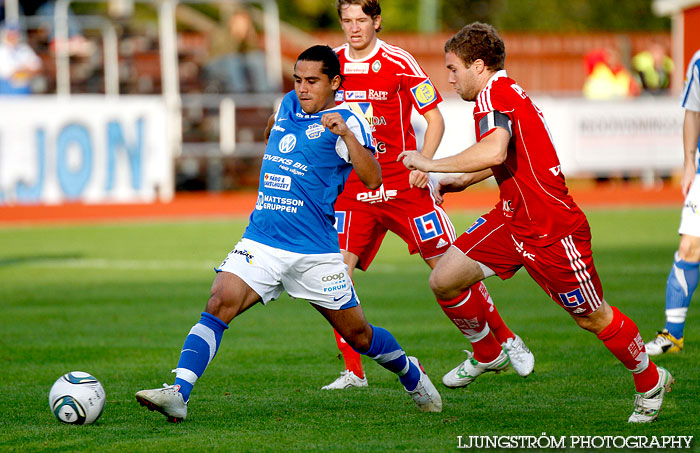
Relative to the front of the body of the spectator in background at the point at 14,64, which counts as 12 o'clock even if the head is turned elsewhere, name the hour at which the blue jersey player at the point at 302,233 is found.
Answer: The blue jersey player is roughly at 12 o'clock from the spectator in background.

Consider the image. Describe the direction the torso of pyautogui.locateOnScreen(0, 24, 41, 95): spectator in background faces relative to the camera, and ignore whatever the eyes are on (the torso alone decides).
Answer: toward the camera

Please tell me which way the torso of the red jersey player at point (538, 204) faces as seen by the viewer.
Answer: to the viewer's left

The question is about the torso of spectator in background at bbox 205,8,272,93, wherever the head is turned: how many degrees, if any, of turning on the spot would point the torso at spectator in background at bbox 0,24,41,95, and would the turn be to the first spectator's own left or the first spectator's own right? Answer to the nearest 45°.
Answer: approximately 90° to the first spectator's own right

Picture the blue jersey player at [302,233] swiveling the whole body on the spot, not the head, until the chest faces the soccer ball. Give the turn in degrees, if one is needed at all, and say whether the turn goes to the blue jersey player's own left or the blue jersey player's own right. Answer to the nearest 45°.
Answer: approximately 45° to the blue jersey player's own right

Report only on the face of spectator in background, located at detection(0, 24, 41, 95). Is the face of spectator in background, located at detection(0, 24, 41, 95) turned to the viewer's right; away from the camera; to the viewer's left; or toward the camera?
toward the camera

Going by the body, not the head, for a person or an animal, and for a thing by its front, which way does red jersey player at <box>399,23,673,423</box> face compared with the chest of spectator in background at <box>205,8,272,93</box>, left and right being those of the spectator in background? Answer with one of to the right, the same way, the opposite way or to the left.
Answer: to the right

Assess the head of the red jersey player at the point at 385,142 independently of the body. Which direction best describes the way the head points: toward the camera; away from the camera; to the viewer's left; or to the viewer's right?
toward the camera

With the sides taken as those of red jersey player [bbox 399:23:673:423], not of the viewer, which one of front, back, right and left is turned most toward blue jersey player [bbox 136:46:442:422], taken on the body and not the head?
front

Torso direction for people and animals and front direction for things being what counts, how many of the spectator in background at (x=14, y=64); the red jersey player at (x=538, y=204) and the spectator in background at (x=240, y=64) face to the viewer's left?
1

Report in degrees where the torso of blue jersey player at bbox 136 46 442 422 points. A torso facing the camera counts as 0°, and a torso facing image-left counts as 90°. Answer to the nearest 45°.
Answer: approximately 45°

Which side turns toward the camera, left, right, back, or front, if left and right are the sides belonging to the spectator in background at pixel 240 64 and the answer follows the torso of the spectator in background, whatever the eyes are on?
front

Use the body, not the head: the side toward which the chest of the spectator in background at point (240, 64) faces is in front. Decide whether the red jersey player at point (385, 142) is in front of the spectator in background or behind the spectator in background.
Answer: in front

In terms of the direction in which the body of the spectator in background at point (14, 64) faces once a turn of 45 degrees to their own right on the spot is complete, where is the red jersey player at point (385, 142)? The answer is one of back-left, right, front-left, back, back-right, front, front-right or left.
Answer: front-left

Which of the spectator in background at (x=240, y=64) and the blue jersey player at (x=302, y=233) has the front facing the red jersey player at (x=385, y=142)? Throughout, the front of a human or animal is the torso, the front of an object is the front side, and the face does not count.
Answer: the spectator in background

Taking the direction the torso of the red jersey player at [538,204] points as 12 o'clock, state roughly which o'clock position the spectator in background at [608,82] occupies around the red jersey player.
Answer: The spectator in background is roughly at 3 o'clock from the red jersey player.

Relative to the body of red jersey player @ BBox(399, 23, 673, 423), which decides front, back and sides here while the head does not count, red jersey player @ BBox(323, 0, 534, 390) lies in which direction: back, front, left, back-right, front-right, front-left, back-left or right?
front-right

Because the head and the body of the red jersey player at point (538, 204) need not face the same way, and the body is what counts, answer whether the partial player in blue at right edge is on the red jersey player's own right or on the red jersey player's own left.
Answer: on the red jersey player's own right

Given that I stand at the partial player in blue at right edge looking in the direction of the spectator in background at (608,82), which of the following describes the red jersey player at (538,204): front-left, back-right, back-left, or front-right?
back-left
